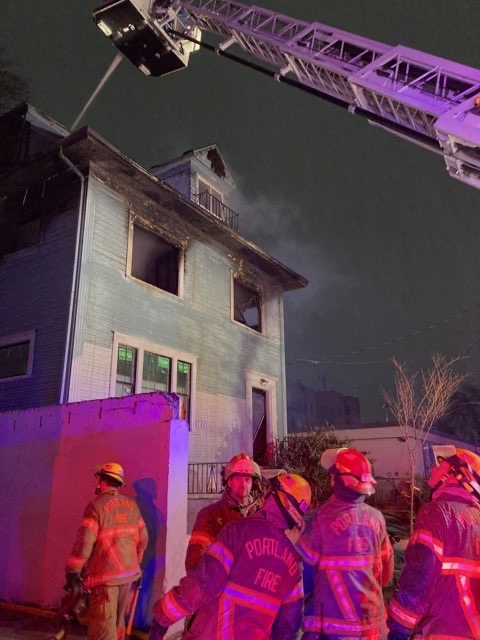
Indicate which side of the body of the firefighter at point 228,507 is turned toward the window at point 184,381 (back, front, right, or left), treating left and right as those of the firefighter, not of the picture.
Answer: back

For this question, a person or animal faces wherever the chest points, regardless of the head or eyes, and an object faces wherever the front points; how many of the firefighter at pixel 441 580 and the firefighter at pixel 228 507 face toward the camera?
1

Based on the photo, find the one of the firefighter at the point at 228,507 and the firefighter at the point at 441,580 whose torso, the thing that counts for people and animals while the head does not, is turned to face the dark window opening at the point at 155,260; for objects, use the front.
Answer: the firefighter at the point at 441,580

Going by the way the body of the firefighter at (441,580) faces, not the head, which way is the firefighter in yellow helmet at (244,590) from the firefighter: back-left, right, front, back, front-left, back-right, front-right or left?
left

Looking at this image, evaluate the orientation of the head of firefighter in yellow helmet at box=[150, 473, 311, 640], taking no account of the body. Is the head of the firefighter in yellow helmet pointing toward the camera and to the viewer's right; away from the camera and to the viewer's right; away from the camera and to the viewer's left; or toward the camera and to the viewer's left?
away from the camera and to the viewer's right

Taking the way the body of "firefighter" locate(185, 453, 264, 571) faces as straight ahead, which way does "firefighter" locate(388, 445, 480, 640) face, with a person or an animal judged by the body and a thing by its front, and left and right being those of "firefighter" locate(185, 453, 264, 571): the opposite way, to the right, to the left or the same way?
the opposite way

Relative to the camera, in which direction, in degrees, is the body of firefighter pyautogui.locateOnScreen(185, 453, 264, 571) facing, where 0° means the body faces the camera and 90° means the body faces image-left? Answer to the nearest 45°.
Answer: approximately 0°

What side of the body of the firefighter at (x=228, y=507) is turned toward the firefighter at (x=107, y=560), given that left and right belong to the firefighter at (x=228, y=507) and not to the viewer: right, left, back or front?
right

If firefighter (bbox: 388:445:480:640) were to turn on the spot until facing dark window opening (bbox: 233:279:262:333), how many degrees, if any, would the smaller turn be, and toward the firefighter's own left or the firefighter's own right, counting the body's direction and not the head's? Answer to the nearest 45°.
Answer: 0° — they already face it

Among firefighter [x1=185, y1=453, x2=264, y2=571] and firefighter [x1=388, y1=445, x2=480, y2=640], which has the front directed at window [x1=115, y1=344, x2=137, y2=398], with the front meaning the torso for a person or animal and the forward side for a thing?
firefighter [x1=388, y1=445, x2=480, y2=640]

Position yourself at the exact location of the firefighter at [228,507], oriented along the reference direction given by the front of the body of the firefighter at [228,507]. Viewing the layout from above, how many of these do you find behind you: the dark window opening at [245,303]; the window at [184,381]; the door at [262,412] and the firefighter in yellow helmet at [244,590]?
3

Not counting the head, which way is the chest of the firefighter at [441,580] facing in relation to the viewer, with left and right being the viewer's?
facing away from the viewer and to the left of the viewer

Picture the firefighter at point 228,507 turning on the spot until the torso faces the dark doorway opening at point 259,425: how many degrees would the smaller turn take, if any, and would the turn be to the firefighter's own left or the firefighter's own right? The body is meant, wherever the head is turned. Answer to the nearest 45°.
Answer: approximately 180°

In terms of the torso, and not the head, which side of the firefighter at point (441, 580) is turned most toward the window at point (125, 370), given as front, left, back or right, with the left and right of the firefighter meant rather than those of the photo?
front

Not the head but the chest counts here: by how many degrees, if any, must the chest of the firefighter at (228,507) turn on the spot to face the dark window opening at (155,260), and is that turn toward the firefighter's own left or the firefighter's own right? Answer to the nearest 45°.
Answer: approximately 180°
